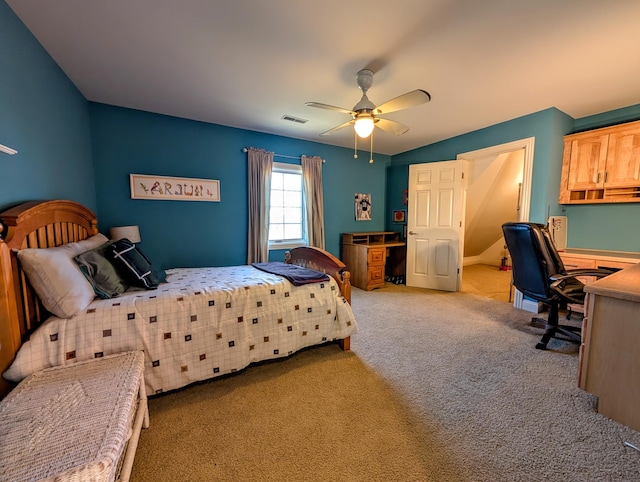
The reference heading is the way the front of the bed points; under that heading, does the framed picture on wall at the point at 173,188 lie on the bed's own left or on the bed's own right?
on the bed's own left

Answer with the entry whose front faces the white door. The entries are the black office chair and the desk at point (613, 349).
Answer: the desk

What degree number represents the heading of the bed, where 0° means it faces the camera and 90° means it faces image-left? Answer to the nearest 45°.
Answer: approximately 270°

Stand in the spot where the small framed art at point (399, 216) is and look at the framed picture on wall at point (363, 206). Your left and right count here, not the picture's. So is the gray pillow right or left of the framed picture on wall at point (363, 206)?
left

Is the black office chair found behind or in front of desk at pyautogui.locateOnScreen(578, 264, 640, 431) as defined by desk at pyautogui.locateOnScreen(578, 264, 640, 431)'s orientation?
in front

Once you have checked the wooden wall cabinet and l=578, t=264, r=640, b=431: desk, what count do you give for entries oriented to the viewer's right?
0

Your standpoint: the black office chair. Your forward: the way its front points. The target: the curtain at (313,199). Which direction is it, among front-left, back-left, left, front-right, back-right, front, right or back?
back-left

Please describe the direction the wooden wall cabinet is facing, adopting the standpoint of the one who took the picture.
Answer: facing the viewer and to the left of the viewer

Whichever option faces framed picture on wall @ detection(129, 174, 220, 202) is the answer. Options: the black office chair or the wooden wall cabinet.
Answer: the wooden wall cabinet

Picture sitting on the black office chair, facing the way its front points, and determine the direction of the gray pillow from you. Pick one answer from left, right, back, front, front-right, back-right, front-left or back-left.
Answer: back

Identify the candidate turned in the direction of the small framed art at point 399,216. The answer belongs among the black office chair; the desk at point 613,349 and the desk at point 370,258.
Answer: the desk at point 613,349

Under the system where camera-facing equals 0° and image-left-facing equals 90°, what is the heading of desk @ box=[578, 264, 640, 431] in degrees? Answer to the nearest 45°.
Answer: approximately 135°

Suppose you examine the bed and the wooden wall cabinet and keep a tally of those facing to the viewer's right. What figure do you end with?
1

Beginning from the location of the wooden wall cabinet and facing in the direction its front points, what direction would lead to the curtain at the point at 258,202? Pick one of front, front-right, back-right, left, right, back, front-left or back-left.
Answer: front

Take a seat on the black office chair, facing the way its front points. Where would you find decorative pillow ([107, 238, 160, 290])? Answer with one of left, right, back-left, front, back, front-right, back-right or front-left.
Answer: back

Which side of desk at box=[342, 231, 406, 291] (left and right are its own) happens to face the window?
right

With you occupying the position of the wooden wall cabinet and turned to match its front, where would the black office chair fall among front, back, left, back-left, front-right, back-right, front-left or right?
front-left
